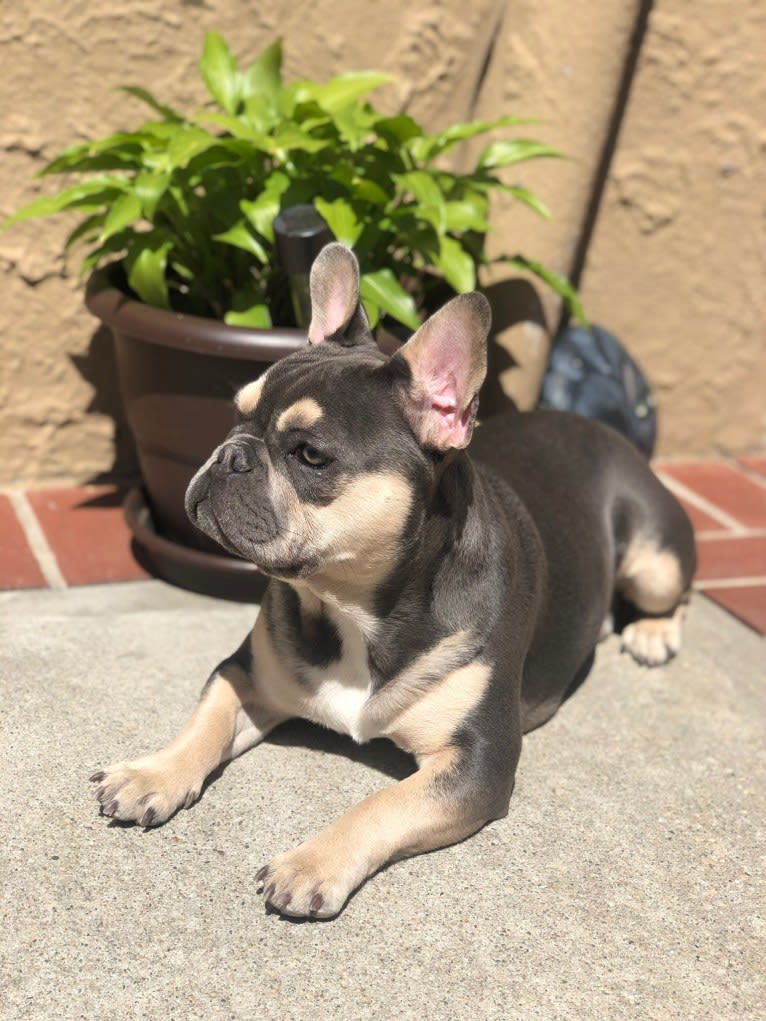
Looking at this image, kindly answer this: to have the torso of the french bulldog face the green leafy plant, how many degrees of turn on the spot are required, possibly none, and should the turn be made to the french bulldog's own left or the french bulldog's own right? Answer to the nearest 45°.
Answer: approximately 135° to the french bulldog's own right

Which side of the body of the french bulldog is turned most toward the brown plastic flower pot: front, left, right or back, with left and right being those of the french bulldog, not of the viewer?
right

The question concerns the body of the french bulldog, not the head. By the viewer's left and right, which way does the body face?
facing the viewer and to the left of the viewer
